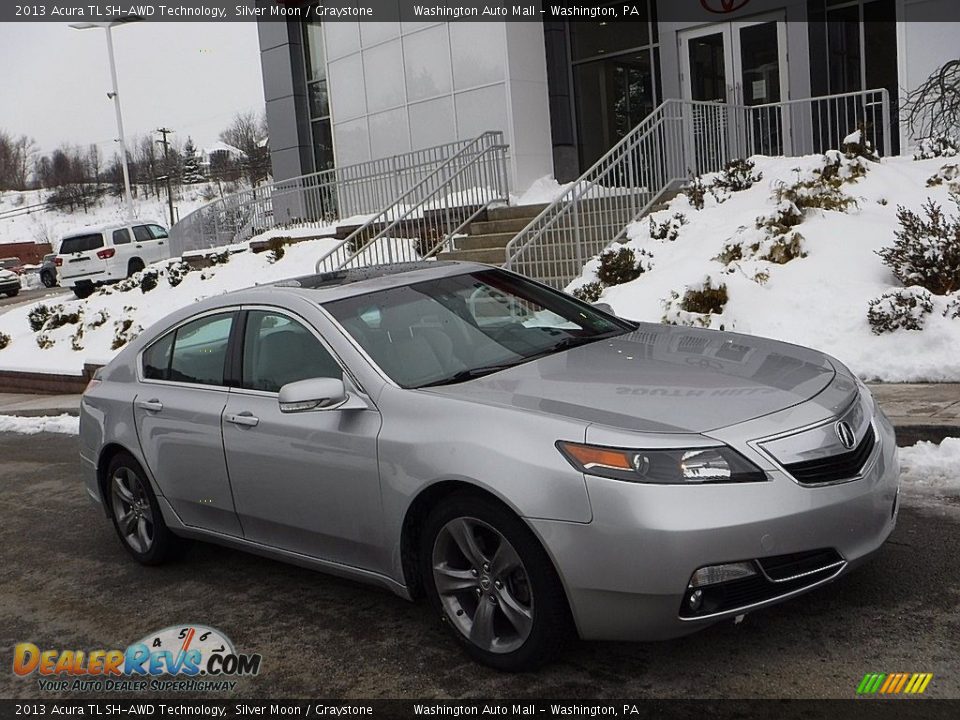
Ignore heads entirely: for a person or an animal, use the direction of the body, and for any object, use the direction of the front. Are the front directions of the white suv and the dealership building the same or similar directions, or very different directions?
very different directions

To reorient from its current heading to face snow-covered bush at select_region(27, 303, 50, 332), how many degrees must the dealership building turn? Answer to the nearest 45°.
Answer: approximately 45° to its right

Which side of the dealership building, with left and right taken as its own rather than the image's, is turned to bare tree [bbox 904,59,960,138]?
left

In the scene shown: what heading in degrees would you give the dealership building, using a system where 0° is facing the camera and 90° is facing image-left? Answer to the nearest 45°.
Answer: approximately 45°

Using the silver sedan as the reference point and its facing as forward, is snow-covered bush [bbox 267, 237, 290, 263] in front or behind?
behind

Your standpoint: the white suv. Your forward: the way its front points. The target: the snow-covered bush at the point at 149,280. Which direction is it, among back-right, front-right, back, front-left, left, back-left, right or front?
back-right

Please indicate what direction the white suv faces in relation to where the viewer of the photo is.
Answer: facing away from the viewer and to the right of the viewer
